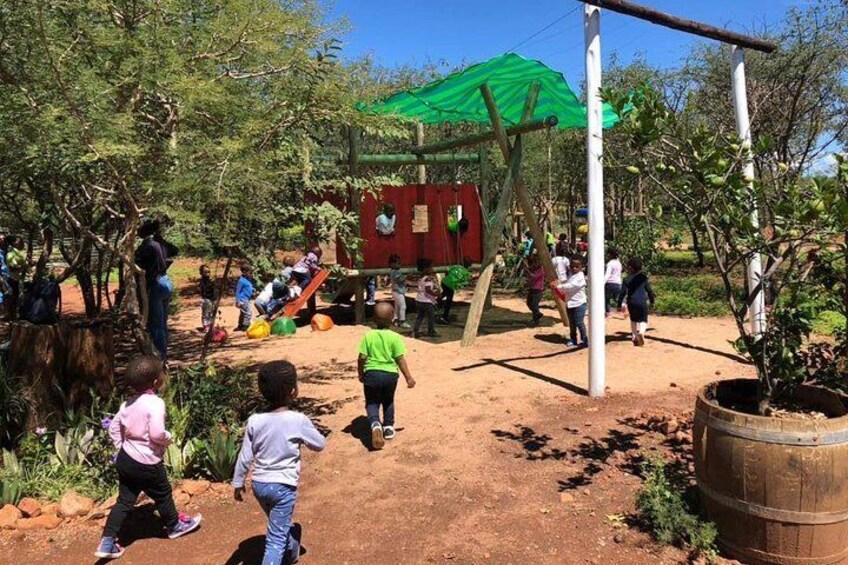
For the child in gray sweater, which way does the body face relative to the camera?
away from the camera

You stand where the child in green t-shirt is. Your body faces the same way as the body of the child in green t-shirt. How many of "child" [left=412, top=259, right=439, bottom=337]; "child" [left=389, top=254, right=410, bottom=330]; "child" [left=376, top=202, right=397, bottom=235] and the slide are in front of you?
4

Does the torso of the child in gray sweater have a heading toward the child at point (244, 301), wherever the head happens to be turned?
yes

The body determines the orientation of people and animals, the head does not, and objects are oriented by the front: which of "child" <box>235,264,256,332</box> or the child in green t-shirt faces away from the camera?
the child in green t-shirt

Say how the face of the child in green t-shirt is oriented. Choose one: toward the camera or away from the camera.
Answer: away from the camera

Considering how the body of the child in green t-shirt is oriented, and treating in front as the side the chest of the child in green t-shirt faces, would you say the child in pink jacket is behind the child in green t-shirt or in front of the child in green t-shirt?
behind

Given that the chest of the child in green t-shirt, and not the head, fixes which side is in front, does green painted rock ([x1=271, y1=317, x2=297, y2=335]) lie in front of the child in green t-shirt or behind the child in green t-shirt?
in front

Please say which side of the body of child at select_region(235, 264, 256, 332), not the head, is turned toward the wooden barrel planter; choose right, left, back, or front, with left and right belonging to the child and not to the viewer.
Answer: right

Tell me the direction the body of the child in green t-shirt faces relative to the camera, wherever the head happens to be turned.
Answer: away from the camera

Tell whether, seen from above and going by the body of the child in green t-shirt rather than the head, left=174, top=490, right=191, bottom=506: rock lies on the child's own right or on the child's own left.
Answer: on the child's own left

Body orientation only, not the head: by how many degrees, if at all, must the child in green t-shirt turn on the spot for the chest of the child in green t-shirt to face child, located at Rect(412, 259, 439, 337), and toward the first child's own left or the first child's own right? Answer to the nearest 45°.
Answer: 0° — they already face them
